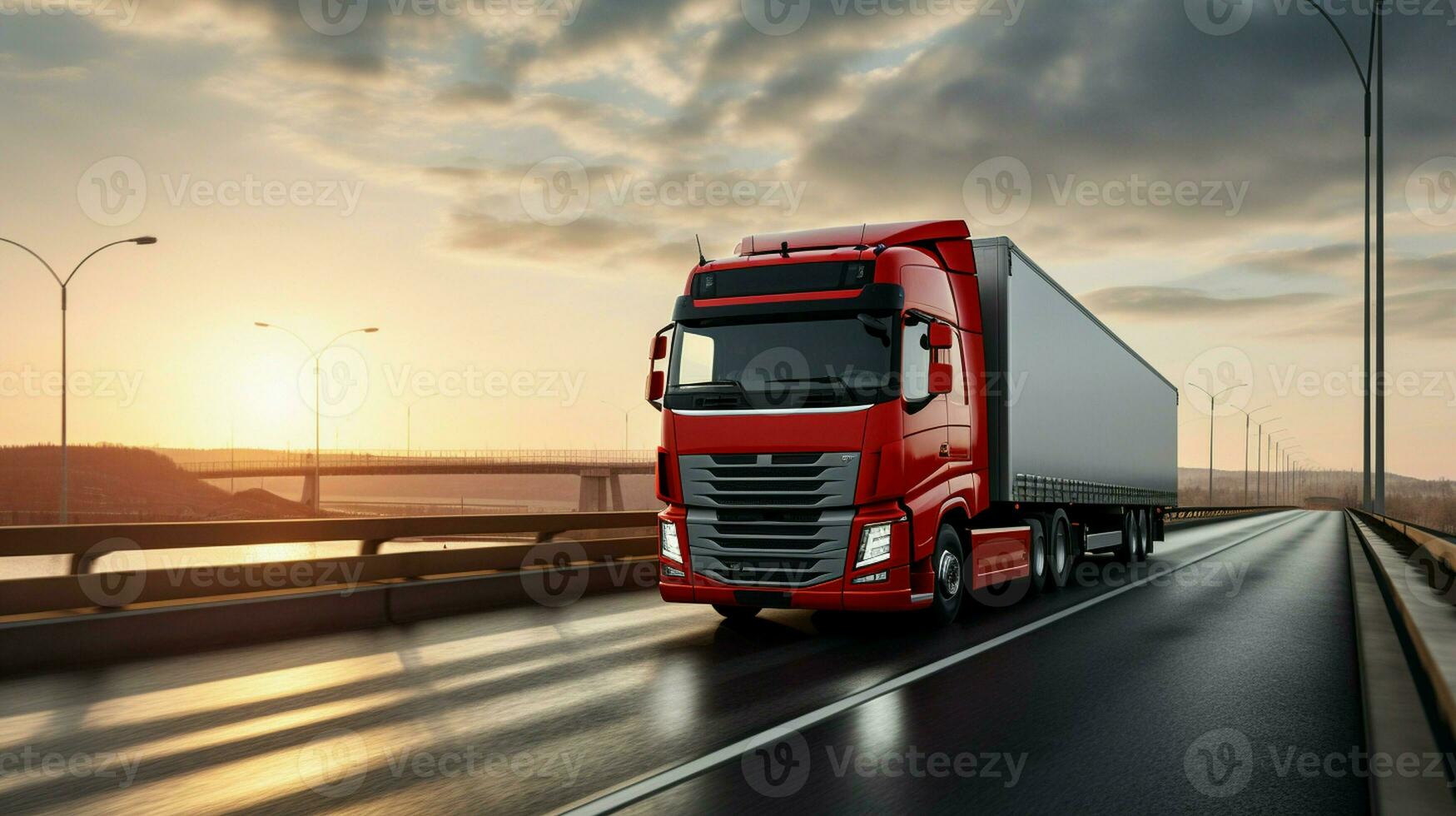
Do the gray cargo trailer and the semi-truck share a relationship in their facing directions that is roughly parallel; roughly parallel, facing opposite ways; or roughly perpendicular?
roughly parallel

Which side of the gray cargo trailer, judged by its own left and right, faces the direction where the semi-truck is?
front

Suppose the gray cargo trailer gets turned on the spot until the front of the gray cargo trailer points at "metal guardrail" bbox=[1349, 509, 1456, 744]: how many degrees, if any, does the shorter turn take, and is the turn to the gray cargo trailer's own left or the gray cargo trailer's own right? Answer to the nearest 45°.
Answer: approximately 90° to the gray cargo trailer's own left

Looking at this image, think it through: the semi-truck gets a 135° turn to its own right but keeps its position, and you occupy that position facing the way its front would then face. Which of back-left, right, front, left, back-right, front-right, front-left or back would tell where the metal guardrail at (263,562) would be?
left

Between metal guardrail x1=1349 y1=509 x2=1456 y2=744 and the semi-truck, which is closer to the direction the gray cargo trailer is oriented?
the semi-truck

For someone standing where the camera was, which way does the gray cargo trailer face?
facing the viewer and to the left of the viewer

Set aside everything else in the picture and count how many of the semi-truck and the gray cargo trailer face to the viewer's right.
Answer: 0

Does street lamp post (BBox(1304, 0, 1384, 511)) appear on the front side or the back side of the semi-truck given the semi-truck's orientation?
on the back side
